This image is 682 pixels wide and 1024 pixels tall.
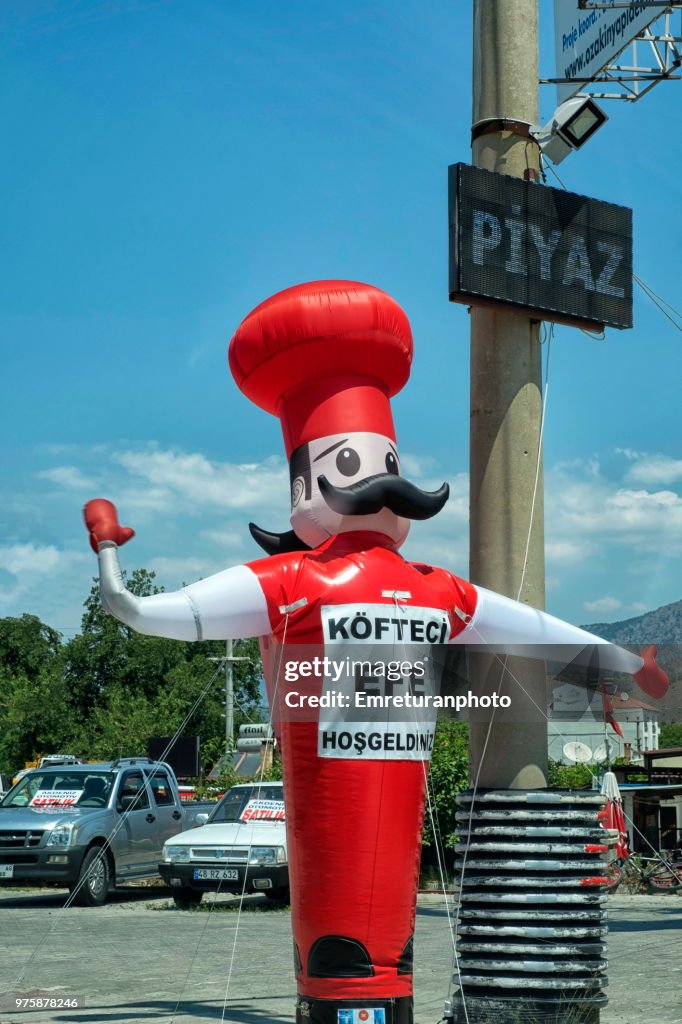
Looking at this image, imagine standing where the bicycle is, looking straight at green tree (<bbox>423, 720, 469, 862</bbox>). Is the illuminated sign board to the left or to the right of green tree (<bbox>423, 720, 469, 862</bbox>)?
left

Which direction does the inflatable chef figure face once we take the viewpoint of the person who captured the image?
facing the viewer and to the right of the viewer

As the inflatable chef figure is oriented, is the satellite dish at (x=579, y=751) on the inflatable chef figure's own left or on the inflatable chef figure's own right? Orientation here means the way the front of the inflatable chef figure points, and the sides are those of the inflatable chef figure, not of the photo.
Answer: on the inflatable chef figure's own left

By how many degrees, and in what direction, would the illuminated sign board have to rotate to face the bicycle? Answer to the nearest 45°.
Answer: approximately 135° to its left

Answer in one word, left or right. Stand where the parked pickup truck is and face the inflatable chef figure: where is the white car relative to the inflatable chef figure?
left

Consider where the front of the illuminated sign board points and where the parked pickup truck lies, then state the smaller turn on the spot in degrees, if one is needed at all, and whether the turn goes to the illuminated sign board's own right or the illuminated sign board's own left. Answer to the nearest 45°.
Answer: approximately 180°

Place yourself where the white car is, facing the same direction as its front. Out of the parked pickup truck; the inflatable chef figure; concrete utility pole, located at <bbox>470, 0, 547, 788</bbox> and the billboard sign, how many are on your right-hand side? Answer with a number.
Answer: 1

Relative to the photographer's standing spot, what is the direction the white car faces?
facing the viewer and to the left of the viewer

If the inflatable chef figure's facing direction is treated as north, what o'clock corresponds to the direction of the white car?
The white car is roughly at 7 o'clock from the inflatable chef figure.

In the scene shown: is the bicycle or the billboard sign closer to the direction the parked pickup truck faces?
the billboard sign
